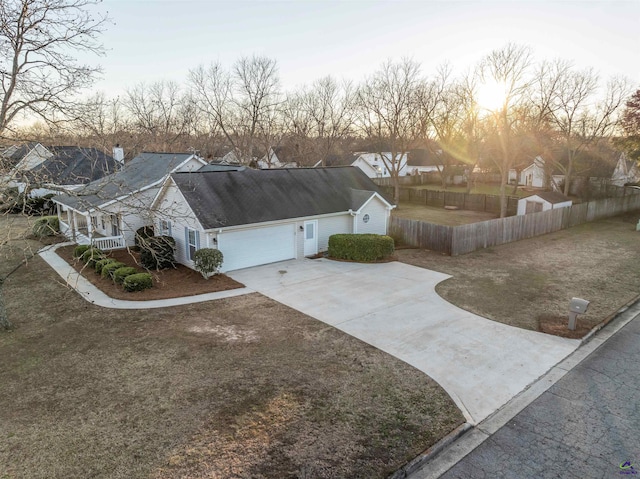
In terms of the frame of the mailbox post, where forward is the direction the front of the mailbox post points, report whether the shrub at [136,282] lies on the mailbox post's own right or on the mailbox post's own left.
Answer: on the mailbox post's own right

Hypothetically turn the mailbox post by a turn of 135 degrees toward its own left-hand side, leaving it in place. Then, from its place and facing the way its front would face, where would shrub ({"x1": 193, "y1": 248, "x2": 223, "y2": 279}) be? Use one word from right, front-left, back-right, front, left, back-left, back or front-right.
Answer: left

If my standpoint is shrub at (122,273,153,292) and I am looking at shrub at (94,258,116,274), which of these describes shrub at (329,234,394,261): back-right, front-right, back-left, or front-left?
back-right

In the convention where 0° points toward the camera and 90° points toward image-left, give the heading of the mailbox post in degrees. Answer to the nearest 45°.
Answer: approximately 315°

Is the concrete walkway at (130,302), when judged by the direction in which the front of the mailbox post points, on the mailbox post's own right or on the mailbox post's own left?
on the mailbox post's own right

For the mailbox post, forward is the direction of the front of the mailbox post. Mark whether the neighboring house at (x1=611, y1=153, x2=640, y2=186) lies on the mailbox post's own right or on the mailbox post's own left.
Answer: on the mailbox post's own left
